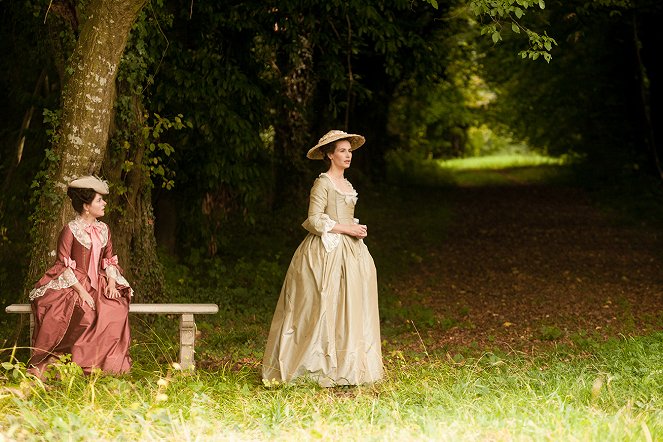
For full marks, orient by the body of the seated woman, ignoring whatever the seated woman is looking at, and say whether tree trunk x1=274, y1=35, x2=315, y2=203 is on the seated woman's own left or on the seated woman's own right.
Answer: on the seated woman's own left

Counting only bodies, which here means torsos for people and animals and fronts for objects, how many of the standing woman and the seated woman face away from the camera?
0

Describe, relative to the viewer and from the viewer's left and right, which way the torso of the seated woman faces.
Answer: facing the viewer and to the right of the viewer

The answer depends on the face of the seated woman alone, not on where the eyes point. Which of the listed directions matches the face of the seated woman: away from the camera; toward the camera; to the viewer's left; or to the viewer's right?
to the viewer's right

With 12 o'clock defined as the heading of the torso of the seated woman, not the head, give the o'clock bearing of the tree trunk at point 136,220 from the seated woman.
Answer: The tree trunk is roughly at 8 o'clock from the seated woman.

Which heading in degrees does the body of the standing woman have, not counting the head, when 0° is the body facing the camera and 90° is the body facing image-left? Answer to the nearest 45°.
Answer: approximately 315°

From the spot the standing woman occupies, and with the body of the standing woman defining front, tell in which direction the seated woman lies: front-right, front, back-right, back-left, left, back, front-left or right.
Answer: back-right
